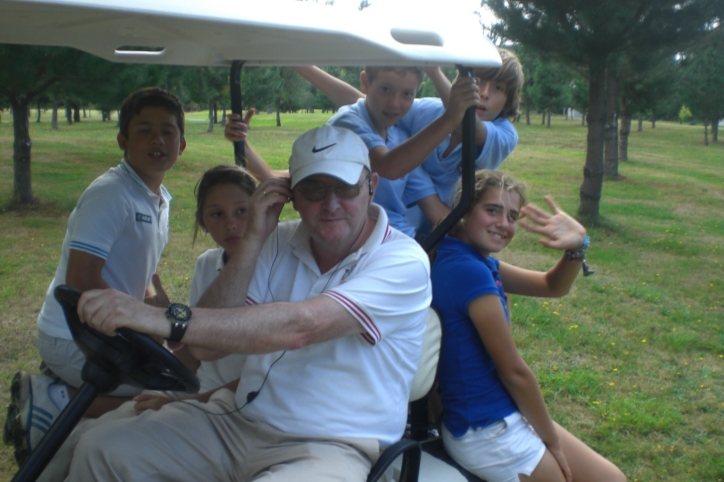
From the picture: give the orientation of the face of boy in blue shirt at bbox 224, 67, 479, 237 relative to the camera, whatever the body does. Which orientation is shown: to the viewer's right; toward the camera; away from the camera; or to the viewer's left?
toward the camera

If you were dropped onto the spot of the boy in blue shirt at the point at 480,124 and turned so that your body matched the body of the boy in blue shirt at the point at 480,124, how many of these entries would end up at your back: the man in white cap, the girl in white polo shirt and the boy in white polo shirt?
0

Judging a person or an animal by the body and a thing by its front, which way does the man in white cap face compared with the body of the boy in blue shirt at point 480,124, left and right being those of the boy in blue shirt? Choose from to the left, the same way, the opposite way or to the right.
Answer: the same way

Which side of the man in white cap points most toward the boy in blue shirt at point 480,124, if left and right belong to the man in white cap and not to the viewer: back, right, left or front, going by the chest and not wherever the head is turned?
back

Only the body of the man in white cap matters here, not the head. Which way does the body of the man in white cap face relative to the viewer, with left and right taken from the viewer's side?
facing the viewer and to the left of the viewer

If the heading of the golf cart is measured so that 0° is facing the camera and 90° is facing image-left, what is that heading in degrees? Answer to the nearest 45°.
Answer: approximately 45°

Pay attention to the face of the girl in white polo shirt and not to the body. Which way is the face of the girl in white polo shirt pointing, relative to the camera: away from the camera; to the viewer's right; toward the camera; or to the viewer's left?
toward the camera

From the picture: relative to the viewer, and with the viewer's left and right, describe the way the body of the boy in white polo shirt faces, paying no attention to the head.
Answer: facing the viewer and to the right of the viewer

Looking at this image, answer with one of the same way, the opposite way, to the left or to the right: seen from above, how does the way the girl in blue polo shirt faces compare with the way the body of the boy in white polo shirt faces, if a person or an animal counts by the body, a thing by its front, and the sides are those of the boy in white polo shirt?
the same way

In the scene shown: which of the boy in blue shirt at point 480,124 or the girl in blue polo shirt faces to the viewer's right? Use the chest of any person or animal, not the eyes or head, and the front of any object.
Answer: the girl in blue polo shirt

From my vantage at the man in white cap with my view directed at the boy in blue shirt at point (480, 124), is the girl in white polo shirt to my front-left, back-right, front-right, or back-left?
front-left

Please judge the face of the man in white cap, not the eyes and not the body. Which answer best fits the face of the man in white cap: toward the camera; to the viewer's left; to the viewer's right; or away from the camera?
toward the camera
